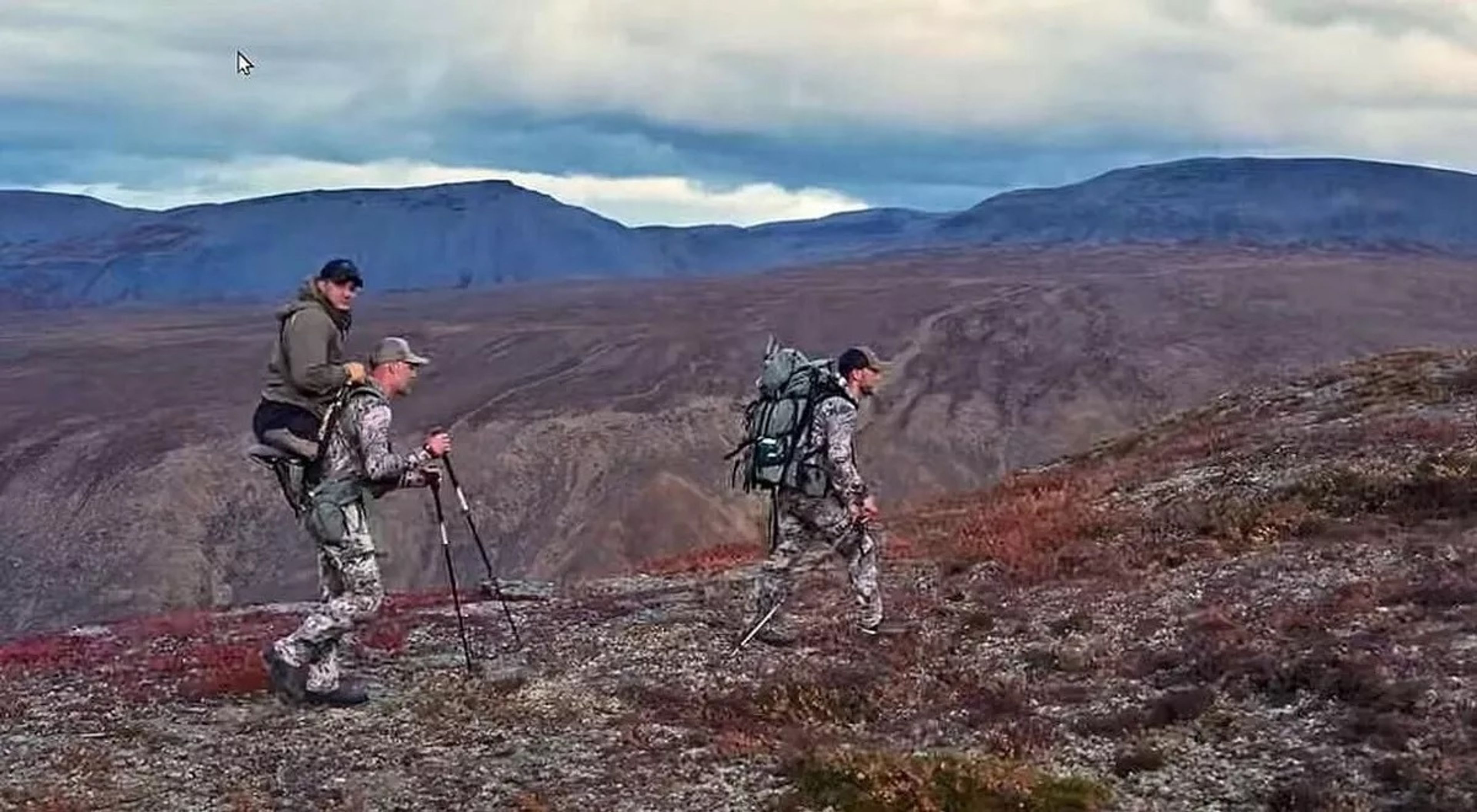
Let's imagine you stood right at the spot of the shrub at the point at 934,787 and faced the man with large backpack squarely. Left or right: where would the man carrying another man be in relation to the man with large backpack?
left

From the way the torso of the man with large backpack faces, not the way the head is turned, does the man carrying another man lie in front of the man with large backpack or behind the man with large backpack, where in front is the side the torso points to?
behind

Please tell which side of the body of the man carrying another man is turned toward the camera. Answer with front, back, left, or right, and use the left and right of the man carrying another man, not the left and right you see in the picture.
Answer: right

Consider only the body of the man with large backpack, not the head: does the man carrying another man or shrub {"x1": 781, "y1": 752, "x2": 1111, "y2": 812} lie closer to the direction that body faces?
the shrub

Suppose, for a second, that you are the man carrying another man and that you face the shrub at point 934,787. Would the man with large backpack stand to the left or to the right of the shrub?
left

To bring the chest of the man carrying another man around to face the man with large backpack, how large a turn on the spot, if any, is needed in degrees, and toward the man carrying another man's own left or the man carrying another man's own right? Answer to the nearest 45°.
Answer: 0° — they already face them

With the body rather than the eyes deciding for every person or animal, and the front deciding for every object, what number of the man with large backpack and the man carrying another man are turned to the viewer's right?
2

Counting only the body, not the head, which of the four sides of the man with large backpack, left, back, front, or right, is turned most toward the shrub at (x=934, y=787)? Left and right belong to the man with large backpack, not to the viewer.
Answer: right

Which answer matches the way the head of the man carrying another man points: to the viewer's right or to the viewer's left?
to the viewer's right

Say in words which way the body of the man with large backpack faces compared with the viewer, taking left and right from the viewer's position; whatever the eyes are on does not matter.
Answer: facing to the right of the viewer
